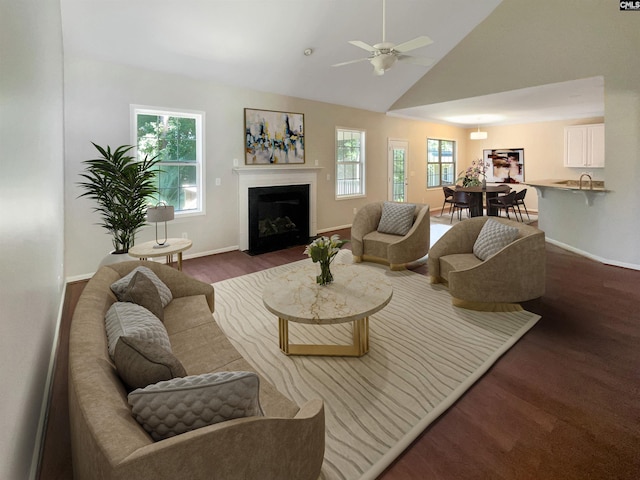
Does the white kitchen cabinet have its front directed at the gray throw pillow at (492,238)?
yes

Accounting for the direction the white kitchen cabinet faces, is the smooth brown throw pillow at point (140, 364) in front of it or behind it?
in front

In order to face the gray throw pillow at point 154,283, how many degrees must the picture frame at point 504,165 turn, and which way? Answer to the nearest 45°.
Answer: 0° — it already faces it

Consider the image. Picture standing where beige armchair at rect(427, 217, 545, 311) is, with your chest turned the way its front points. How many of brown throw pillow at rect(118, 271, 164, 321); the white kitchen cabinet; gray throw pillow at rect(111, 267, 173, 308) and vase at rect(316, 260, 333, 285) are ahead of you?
3

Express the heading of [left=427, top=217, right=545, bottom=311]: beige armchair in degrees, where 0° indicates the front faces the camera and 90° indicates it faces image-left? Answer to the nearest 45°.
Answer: approximately 45°

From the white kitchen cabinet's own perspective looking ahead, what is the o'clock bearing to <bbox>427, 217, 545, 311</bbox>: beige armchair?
The beige armchair is roughly at 12 o'clock from the white kitchen cabinet.

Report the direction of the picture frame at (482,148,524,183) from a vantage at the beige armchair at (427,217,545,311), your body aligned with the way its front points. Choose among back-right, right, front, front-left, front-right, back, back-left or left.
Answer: back-right

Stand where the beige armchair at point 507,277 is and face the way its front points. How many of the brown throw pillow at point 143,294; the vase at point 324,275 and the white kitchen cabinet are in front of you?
2

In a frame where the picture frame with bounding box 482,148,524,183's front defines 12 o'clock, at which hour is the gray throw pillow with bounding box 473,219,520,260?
The gray throw pillow is roughly at 12 o'clock from the picture frame.

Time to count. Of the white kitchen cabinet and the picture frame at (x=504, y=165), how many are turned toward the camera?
2
